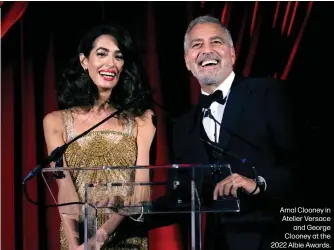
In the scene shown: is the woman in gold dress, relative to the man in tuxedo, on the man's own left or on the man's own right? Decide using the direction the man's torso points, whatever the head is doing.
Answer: on the man's own right

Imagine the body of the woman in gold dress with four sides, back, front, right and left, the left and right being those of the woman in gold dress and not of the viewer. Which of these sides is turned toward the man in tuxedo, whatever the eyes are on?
left

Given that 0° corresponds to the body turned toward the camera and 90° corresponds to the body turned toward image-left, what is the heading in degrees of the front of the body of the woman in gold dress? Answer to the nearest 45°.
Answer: approximately 0°

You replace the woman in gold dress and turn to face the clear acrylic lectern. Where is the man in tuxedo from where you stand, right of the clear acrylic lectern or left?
left

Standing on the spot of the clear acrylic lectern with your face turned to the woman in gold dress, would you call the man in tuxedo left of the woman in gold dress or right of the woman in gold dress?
right

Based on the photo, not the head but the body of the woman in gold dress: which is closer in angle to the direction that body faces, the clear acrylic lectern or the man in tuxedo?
the clear acrylic lectern
